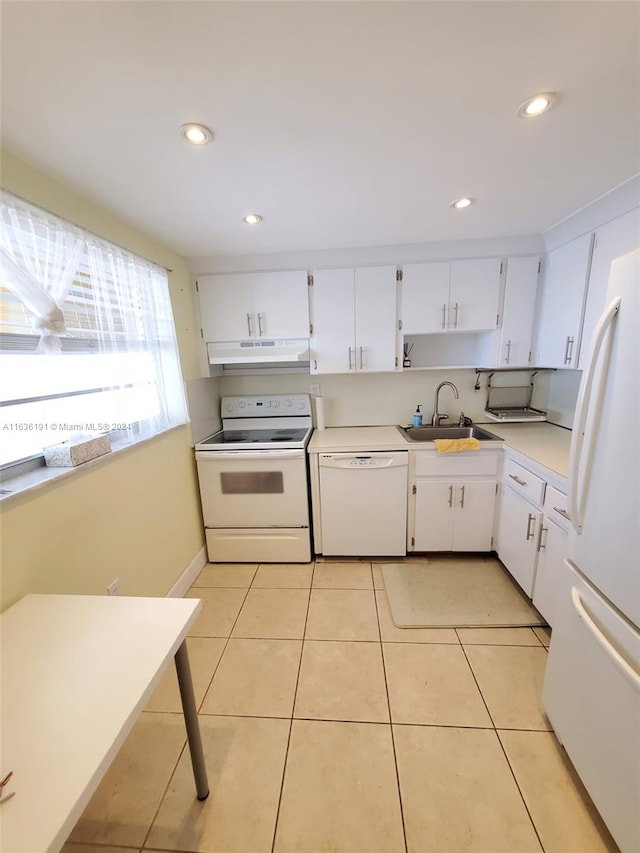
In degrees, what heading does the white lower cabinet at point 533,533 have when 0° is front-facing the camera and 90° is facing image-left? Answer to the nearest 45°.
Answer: approximately 45°

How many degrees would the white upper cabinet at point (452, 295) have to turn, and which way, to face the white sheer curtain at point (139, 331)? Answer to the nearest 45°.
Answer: approximately 45° to its right

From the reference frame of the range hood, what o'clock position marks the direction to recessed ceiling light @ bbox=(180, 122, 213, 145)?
The recessed ceiling light is roughly at 12 o'clock from the range hood.

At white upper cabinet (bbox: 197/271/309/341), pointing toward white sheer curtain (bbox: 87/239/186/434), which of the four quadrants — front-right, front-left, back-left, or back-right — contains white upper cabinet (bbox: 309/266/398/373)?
back-left

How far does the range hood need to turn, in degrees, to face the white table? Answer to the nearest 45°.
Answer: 0° — it already faces it

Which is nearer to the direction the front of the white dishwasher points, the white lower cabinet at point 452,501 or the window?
the window
